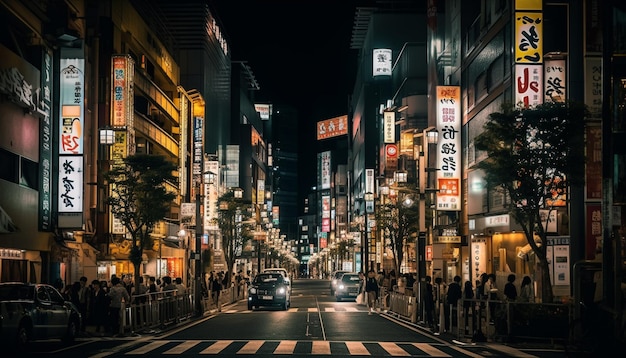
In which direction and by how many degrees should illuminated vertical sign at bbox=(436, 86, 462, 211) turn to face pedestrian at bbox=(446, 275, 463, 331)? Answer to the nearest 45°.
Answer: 0° — it already faces them

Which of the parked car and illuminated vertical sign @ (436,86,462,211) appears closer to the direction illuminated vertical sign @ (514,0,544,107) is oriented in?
the parked car

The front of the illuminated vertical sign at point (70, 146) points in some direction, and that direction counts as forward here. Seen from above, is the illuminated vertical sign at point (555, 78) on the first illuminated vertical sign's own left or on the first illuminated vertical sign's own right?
on the first illuminated vertical sign's own left

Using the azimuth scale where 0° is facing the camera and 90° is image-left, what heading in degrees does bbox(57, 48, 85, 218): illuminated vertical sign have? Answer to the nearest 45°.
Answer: approximately 0°

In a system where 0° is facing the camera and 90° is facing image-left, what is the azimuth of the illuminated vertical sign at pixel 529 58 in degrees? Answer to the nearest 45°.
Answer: approximately 0°
